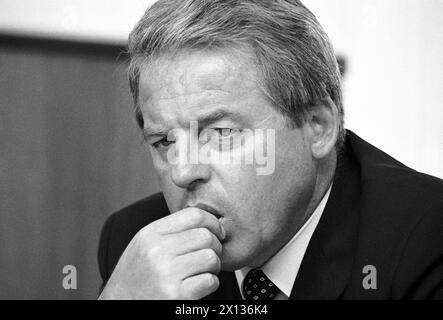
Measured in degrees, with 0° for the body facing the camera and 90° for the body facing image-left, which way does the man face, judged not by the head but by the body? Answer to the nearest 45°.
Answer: approximately 45°

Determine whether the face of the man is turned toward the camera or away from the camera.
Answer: toward the camera
